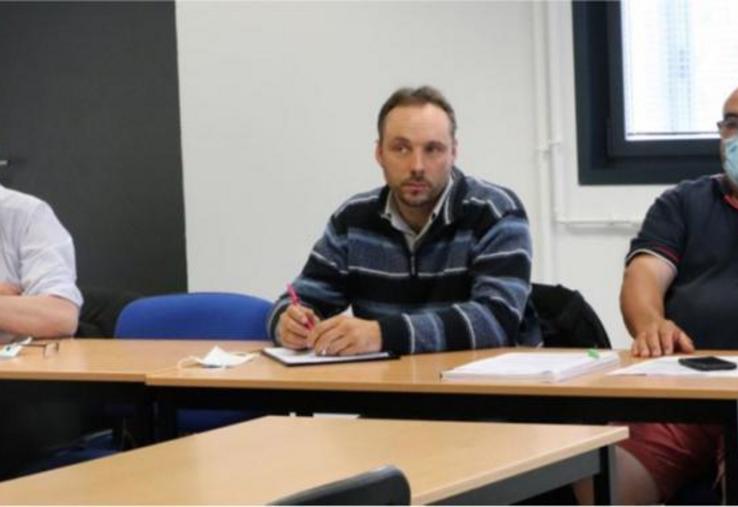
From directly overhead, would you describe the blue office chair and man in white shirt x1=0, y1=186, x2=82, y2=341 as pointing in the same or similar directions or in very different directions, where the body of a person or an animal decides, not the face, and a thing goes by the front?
same or similar directions

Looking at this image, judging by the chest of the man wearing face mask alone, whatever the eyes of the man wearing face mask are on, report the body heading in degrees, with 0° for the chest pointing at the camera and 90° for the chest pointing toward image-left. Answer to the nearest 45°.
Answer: approximately 0°

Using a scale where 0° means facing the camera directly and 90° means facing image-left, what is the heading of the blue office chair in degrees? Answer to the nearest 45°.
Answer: approximately 0°

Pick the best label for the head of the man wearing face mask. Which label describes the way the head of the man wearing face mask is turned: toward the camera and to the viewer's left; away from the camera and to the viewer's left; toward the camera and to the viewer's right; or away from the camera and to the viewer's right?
toward the camera and to the viewer's left

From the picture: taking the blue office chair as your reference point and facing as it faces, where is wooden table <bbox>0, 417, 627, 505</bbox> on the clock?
The wooden table is roughly at 12 o'clock from the blue office chair.

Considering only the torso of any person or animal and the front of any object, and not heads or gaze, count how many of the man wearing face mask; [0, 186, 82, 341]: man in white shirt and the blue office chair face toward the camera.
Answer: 3

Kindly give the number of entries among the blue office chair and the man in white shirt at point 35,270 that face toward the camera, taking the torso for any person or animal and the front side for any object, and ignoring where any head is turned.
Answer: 2

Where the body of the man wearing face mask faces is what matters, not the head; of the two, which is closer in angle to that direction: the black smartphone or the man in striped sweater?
the black smartphone

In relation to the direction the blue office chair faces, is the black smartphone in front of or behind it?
in front

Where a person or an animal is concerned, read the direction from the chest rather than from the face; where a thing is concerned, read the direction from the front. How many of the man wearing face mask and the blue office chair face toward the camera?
2

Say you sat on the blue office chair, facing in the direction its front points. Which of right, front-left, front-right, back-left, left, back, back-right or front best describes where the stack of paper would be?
front-left

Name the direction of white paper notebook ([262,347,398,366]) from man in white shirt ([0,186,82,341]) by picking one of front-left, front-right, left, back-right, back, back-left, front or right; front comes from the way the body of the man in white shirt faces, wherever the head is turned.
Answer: front-left

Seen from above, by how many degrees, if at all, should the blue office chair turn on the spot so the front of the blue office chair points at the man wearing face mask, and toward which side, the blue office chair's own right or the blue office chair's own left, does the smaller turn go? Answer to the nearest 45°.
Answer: approximately 45° to the blue office chair's own left

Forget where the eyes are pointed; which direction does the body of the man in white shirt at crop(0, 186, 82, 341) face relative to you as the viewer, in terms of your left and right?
facing the viewer

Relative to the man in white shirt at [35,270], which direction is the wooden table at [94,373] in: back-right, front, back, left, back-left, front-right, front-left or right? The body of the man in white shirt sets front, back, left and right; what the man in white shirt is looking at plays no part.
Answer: front

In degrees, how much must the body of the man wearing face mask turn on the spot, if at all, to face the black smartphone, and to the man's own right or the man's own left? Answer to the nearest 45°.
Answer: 0° — they already face it

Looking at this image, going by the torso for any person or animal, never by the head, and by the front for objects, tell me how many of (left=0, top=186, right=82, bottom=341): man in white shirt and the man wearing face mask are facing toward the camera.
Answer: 2

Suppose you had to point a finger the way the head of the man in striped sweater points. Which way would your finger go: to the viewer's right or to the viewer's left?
to the viewer's left
